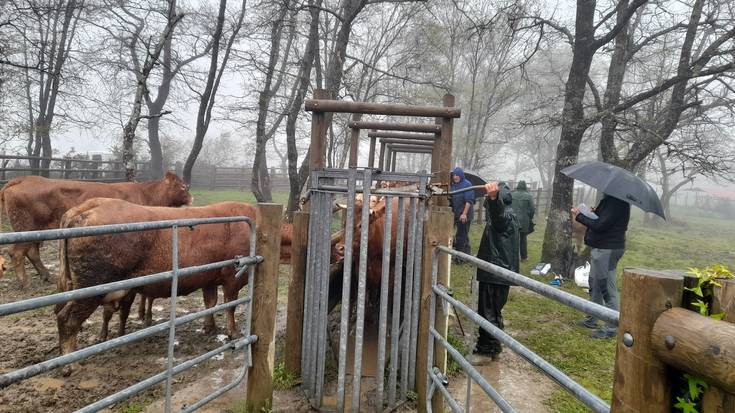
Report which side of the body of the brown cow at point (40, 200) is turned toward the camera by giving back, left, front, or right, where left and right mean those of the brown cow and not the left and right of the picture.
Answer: right

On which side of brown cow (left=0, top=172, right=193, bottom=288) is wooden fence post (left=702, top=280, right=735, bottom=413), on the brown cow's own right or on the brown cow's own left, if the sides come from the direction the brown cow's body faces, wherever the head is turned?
on the brown cow's own right

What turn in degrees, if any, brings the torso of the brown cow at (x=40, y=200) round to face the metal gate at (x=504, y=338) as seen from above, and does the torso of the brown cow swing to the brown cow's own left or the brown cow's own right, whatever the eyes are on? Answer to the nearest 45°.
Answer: approximately 90° to the brown cow's own right

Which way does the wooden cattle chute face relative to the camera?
toward the camera

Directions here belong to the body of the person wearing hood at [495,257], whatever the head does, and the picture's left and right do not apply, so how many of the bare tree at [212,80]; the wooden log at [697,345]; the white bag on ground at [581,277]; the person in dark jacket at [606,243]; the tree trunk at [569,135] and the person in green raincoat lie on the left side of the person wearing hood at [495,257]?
1

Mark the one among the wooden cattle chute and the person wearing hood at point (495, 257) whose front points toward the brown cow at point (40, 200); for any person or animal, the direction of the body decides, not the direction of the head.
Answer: the person wearing hood

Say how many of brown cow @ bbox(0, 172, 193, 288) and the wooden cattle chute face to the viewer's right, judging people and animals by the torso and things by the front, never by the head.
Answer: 1

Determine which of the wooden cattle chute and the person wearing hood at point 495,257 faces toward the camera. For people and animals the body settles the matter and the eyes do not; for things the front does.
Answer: the wooden cattle chute

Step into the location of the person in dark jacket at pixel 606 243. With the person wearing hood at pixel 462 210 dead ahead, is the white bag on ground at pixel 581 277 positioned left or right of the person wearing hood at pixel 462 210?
right

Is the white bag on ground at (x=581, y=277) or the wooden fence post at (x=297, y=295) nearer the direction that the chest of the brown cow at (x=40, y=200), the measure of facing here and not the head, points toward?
the white bag on ground

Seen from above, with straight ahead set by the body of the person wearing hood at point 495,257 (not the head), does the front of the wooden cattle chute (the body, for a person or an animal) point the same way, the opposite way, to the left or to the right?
to the left

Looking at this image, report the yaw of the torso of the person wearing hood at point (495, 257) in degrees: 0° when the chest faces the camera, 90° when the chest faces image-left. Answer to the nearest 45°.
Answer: approximately 90°

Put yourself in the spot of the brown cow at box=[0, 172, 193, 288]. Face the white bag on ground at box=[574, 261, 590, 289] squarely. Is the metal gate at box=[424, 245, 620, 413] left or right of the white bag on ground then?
right

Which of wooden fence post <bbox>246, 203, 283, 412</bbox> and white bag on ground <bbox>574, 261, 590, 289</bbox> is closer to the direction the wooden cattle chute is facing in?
the wooden fence post

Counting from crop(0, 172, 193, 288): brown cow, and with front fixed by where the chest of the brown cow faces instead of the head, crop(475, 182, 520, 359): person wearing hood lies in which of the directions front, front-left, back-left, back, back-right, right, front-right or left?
front-right

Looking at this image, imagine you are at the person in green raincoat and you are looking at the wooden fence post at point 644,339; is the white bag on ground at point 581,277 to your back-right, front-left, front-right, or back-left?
front-left

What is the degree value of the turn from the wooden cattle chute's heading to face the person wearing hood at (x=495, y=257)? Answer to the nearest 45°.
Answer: approximately 135° to its left
